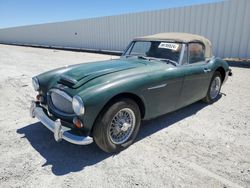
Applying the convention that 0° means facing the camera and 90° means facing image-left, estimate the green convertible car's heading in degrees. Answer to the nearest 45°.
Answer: approximately 45°
